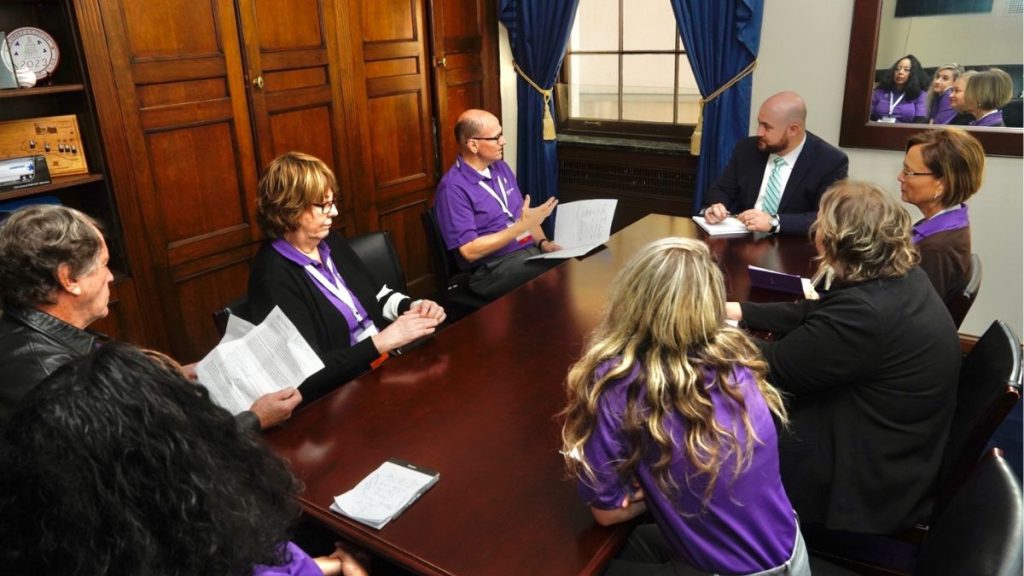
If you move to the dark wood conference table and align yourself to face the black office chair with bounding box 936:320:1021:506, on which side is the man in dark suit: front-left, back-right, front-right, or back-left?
front-left

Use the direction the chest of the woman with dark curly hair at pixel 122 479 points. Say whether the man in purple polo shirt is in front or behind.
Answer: in front

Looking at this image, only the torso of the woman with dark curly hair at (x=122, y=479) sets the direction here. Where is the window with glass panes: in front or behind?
in front

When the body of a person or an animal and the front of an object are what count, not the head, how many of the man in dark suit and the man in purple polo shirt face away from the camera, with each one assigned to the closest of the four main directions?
0

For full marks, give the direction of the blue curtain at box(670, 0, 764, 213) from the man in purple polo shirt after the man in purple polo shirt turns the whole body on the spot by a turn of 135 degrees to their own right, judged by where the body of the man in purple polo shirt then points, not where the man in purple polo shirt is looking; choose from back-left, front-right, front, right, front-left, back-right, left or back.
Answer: back-right

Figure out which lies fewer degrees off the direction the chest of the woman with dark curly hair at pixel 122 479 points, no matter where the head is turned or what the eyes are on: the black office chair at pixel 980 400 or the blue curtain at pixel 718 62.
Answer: the blue curtain

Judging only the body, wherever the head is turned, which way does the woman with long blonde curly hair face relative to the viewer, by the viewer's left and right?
facing away from the viewer and to the left of the viewer

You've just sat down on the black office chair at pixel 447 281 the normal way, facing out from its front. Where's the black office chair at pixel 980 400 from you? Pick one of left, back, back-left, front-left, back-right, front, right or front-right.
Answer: front

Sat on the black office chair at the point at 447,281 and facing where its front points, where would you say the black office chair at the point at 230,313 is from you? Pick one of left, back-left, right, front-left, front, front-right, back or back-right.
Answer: right

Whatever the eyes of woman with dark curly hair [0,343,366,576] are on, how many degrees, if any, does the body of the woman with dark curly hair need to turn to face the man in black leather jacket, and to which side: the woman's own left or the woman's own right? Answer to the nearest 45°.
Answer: approximately 45° to the woman's own left

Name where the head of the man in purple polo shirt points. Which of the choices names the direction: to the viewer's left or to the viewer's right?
to the viewer's right

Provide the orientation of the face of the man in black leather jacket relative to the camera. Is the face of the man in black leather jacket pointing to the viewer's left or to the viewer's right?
to the viewer's right

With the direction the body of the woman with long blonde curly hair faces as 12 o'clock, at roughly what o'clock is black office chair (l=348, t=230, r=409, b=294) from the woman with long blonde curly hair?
The black office chair is roughly at 12 o'clock from the woman with long blonde curly hair.

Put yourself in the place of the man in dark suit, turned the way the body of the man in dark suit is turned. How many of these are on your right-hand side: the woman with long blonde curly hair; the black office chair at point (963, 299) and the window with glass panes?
1
